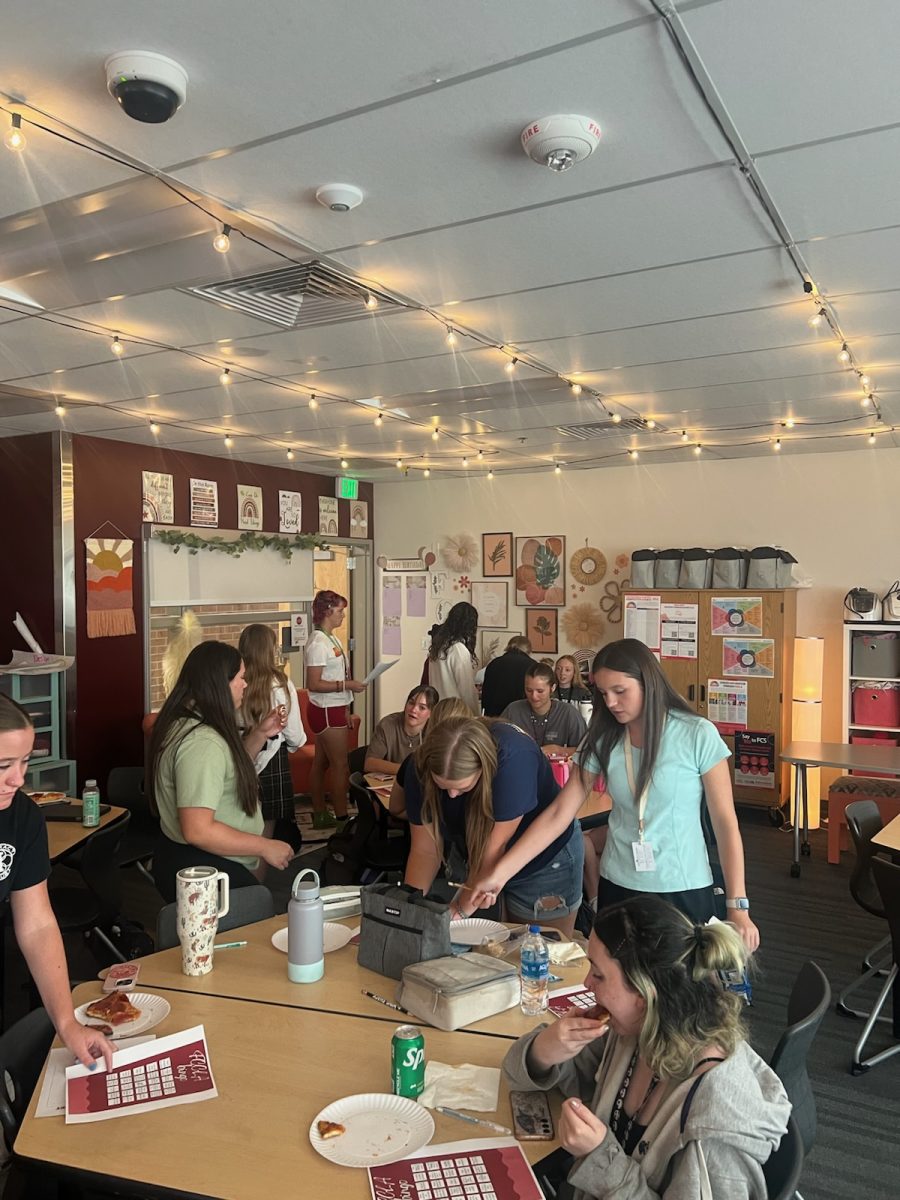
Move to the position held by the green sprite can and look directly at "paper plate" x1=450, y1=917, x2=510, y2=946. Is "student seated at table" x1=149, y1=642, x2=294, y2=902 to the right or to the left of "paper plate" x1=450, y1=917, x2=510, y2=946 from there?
left

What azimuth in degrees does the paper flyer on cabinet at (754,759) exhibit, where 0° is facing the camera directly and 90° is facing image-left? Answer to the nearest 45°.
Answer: approximately 0°

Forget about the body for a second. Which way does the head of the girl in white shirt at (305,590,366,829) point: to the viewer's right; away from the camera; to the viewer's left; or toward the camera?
to the viewer's right

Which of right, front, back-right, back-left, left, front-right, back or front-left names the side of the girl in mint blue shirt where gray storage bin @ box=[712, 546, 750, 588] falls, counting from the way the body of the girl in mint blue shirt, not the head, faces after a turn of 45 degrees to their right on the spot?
right

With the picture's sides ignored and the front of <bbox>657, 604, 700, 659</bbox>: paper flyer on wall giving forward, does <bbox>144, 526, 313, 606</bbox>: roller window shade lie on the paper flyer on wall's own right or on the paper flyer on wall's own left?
on the paper flyer on wall's own right

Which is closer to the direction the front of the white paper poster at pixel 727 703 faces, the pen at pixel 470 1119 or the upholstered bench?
the pen

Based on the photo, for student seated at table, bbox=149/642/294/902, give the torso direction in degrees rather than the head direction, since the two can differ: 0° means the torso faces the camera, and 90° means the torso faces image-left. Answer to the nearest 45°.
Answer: approximately 270°

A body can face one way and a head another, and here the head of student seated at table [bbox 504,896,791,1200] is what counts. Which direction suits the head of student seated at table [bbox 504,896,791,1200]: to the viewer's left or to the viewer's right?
to the viewer's left

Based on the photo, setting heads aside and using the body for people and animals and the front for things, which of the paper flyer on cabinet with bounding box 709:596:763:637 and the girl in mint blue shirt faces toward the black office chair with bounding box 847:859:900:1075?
the paper flyer on cabinet

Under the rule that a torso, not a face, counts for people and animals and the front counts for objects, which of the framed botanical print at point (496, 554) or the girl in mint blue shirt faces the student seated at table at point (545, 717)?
the framed botanical print

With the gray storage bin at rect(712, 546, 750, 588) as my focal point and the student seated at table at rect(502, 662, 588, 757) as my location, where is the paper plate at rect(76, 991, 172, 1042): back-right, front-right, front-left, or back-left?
back-right

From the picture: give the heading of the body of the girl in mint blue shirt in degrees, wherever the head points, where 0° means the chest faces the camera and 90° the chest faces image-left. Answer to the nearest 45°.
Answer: approximately 45°

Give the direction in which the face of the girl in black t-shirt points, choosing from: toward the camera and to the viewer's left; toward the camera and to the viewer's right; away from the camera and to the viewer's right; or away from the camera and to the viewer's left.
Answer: toward the camera and to the viewer's right
